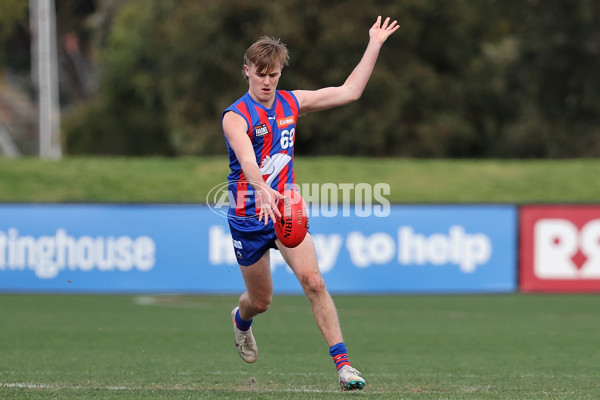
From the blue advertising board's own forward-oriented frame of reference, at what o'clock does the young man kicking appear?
The young man kicking is roughly at 12 o'clock from the blue advertising board.

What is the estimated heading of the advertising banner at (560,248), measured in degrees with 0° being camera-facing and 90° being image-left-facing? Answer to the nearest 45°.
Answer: approximately 0°

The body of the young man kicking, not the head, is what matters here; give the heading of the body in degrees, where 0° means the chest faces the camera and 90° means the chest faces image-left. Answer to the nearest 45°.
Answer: approximately 315°

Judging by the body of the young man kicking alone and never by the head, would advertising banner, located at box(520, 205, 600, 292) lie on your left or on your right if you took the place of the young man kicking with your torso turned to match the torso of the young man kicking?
on your left

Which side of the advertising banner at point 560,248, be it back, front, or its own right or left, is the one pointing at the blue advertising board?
right

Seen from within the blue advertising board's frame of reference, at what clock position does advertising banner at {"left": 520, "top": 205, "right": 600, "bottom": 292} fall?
The advertising banner is roughly at 9 o'clock from the blue advertising board.

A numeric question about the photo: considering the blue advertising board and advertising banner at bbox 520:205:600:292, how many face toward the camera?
2

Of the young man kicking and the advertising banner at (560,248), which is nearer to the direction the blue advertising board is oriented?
the young man kicking
